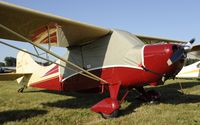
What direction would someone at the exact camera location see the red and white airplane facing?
facing the viewer and to the right of the viewer
